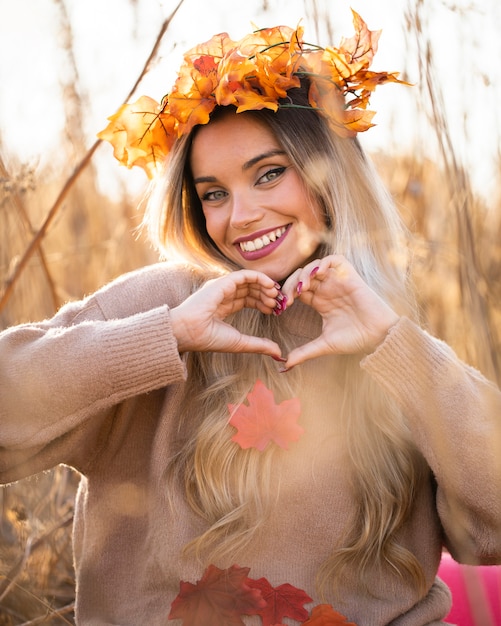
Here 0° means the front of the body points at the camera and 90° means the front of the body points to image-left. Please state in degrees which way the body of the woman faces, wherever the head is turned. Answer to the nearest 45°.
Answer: approximately 0°
